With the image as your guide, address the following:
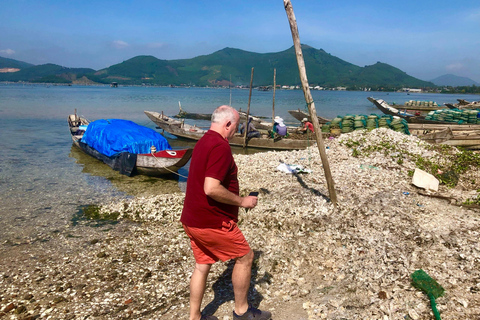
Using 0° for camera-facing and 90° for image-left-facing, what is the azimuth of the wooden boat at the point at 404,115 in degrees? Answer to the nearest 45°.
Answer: approximately 90°

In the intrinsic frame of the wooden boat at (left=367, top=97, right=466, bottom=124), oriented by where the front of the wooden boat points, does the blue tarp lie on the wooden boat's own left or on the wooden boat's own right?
on the wooden boat's own left

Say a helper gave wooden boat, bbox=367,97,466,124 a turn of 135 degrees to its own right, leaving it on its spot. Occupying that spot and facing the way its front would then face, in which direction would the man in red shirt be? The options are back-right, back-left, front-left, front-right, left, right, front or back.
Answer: back-right

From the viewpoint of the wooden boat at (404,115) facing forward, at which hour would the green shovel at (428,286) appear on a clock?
The green shovel is roughly at 9 o'clock from the wooden boat.

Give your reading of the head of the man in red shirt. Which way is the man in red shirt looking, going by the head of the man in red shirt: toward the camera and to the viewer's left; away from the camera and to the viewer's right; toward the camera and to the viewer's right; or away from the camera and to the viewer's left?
away from the camera and to the viewer's right

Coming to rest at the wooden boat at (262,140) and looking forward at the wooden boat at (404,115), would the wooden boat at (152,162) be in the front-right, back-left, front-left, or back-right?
back-right

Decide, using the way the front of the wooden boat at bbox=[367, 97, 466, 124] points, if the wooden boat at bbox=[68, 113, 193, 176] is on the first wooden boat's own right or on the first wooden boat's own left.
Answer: on the first wooden boat's own left
